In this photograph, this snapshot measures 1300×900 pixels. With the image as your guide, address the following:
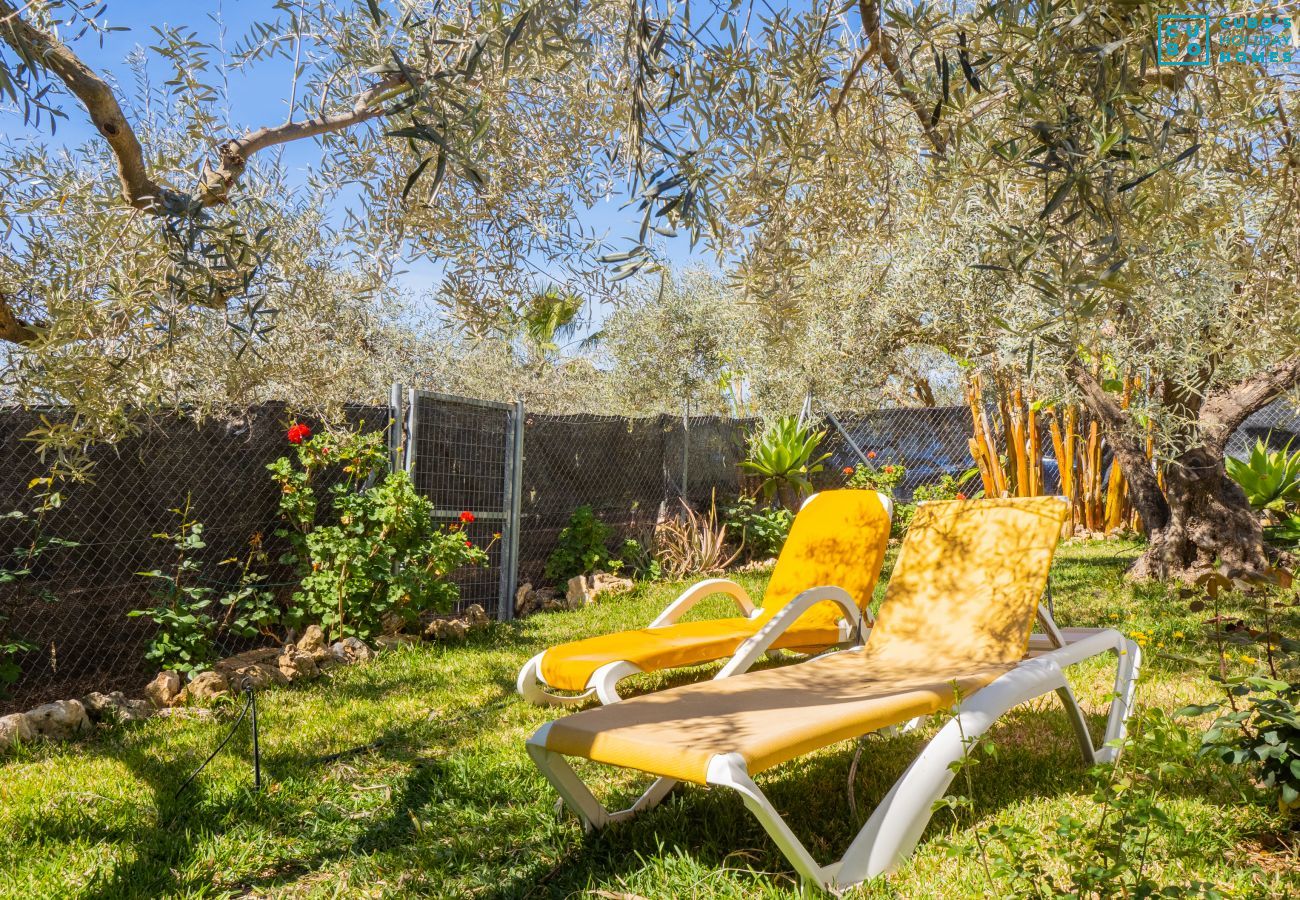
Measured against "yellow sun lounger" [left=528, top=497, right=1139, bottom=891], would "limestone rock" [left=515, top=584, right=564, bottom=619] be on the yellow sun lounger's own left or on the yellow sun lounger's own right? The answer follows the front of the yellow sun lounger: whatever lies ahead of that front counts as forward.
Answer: on the yellow sun lounger's own right

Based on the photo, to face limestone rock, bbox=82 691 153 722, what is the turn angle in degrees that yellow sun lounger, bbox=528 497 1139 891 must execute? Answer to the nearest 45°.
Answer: approximately 45° to its right

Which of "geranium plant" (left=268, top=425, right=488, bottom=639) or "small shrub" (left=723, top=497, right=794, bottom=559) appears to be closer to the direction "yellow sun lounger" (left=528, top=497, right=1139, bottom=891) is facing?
the geranium plant

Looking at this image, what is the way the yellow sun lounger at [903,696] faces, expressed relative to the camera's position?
facing the viewer and to the left of the viewer

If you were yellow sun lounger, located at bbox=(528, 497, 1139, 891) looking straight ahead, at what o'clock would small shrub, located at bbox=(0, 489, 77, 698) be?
The small shrub is roughly at 2 o'clock from the yellow sun lounger.

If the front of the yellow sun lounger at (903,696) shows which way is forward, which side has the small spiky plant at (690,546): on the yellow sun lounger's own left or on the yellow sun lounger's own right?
on the yellow sun lounger's own right

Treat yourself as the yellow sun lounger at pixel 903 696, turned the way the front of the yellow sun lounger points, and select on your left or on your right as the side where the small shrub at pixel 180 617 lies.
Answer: on your right

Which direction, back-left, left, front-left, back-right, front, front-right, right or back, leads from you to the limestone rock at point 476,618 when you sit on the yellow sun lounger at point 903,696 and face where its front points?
right

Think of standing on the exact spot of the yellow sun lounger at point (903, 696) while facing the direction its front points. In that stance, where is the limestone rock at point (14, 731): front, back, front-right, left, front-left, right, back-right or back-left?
front-right

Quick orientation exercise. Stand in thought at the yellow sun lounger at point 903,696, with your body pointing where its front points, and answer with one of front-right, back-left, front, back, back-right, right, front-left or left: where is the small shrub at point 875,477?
back-right
